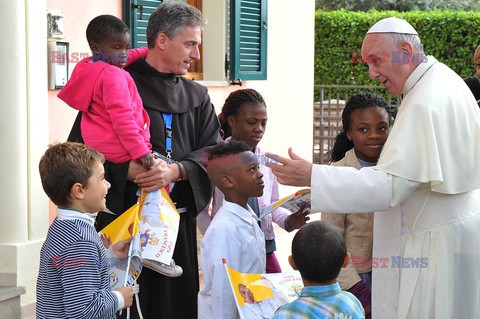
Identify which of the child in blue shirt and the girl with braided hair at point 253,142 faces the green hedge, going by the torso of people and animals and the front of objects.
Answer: the child in blue shirt

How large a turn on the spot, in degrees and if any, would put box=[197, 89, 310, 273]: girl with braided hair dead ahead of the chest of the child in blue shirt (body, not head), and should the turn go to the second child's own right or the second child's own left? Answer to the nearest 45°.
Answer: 0° — they already face them

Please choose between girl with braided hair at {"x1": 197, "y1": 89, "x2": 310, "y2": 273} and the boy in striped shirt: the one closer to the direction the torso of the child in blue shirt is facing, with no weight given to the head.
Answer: the girl with braided hair

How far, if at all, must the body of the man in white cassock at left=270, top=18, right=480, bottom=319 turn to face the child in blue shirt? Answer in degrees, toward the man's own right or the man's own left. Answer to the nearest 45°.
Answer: approximately 45° to the man's own left

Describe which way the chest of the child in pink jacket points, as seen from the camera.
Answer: to the viewer's right

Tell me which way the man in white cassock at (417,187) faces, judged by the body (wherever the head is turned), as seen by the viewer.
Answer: to the viewer's left

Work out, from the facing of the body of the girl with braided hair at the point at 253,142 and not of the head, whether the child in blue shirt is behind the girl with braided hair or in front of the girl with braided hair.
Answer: in front

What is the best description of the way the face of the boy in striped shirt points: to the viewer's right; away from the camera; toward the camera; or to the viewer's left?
to the viewer's right

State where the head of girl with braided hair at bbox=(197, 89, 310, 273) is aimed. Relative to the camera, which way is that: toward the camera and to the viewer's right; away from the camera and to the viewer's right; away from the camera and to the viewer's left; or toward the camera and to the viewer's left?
toward the camera and to the viewer's right

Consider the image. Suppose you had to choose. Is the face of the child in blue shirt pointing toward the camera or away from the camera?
away from the camera

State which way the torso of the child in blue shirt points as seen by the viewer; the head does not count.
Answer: away from the camera

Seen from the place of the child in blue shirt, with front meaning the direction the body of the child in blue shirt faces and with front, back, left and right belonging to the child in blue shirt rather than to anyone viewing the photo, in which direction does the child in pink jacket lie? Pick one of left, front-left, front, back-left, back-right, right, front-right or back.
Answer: front-left

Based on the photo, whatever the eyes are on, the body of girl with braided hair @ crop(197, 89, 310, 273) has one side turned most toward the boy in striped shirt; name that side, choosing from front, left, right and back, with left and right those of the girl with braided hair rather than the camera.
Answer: right
